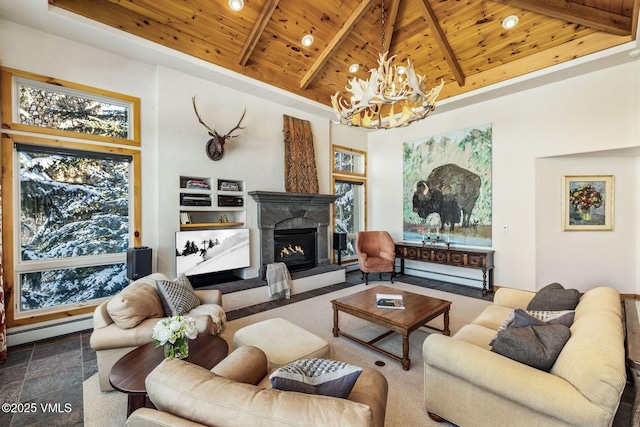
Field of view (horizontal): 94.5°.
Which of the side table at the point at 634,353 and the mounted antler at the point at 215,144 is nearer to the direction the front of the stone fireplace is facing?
the side table

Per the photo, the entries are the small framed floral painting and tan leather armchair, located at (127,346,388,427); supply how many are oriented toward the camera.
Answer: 1

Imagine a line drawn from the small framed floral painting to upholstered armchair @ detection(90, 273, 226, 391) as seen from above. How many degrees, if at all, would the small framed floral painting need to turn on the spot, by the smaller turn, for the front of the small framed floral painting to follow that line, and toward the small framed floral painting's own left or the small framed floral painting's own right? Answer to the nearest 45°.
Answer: approximately 45° to the small framed floral painting's own right

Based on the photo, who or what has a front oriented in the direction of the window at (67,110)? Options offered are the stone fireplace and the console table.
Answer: the console table

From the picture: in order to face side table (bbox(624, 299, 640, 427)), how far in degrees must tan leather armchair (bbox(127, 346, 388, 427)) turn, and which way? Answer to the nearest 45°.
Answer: approximately 45° to its right

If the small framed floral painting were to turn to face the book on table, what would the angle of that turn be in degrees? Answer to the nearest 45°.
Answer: approximately 45° to its right
